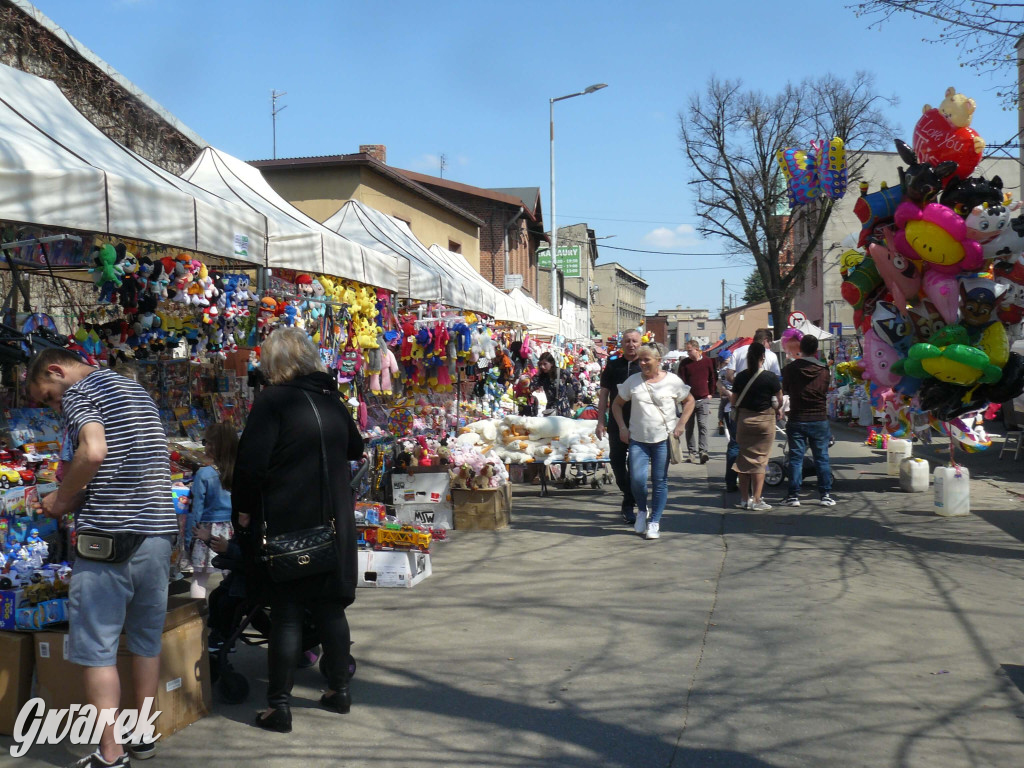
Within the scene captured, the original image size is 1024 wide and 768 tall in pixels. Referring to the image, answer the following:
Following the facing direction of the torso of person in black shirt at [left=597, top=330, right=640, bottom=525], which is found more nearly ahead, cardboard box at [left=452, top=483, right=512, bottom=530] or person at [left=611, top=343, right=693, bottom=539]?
the person

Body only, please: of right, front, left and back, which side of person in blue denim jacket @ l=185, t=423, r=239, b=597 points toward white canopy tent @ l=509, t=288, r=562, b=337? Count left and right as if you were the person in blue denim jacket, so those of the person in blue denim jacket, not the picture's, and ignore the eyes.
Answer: right

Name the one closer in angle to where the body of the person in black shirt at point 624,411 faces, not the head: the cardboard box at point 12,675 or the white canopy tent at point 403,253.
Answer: the cardboard box

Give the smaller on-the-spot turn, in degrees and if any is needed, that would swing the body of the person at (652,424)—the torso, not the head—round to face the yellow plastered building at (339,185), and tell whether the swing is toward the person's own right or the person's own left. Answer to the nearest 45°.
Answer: approximately 135° to the person's own right

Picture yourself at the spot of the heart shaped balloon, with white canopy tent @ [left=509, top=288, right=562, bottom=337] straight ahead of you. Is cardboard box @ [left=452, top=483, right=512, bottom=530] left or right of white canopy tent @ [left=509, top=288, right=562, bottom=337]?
left

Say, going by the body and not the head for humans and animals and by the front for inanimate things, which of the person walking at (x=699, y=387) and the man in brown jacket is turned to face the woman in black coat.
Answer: the person walking

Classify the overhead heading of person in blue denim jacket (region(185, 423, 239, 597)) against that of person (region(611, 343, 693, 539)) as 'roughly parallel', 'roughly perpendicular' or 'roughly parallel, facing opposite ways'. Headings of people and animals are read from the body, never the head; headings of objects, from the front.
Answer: roughly perpendicular

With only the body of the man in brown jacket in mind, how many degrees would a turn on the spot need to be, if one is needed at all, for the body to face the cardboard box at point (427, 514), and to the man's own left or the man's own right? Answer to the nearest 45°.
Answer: approximately 135° to the man's own left

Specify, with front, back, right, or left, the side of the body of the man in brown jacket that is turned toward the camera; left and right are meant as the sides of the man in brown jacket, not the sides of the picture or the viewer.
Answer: back

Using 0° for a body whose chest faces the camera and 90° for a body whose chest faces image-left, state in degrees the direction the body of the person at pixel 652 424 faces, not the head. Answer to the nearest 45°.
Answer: approximately 0°
